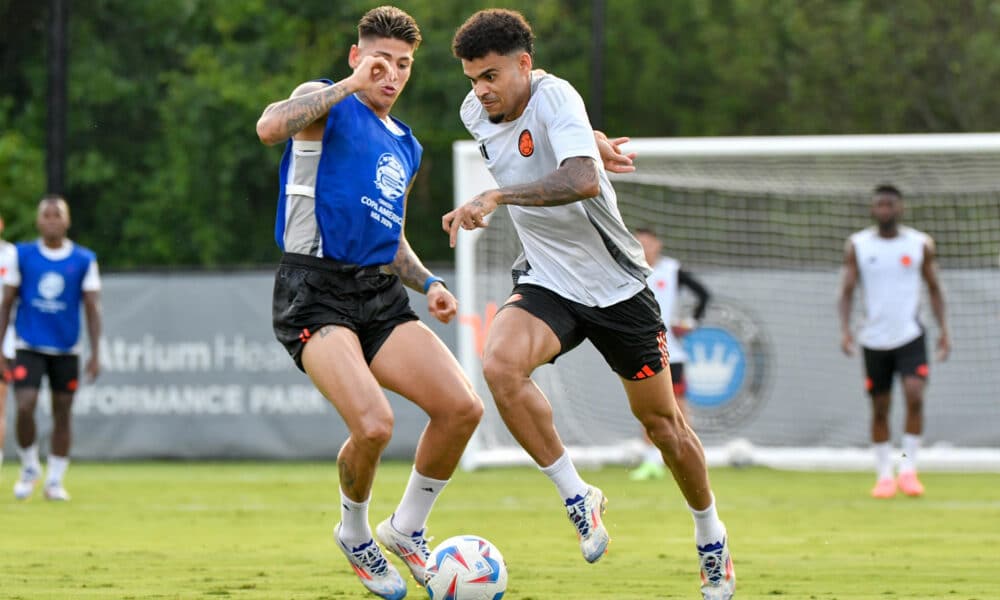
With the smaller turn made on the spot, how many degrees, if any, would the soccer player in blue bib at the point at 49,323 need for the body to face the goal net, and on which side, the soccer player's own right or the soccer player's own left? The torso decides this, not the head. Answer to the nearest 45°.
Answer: approximately 90° to the soccer player's own left

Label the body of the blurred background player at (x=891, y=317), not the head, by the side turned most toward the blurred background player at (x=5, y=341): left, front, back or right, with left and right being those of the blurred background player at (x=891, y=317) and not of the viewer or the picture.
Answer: right

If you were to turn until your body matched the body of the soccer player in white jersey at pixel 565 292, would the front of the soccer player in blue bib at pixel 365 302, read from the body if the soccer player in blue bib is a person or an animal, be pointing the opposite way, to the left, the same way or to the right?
to the left

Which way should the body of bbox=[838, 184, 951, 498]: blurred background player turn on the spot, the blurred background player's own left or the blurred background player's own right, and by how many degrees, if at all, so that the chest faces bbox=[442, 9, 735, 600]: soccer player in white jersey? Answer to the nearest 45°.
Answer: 0° — they already face them

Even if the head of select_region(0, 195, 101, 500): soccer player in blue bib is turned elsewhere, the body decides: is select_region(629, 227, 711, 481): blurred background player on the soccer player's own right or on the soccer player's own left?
on the soccer player's own left

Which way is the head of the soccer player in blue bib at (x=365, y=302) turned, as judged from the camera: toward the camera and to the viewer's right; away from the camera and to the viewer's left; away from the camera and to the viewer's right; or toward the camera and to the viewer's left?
toward the camera and to the viewer's right

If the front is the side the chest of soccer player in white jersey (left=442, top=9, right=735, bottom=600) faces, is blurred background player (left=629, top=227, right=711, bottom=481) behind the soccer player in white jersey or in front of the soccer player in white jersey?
behind

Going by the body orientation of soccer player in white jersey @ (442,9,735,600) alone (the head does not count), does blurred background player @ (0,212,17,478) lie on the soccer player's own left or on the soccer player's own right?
on the soccer player's own right

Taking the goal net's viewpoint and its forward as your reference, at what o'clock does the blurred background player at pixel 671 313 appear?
The blurred background player is roughly at 1 o'clock from the goal net.

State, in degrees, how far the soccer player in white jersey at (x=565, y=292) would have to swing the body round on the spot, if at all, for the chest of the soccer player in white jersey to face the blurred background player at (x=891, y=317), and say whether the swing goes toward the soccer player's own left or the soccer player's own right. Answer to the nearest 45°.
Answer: approximately 180°
